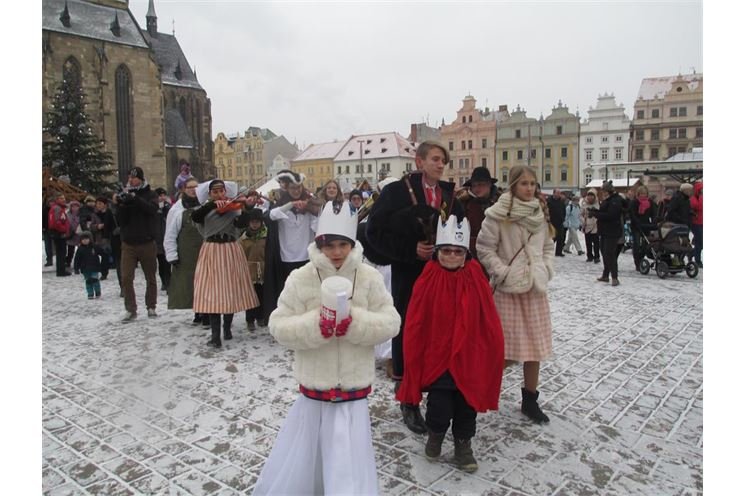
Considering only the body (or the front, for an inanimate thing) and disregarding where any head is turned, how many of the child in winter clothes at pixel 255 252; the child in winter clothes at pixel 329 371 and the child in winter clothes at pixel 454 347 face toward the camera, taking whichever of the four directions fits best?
3

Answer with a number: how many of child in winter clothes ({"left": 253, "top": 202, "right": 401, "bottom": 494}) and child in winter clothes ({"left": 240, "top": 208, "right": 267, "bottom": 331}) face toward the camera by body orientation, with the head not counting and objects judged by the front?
2

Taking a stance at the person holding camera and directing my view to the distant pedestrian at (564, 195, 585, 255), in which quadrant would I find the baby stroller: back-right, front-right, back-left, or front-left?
front-right

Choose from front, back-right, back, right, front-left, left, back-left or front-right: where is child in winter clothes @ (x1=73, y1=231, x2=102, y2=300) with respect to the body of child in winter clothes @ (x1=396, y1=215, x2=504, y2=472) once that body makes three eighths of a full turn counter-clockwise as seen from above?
left

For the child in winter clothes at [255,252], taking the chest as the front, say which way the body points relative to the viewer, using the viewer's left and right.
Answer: facing the viewer

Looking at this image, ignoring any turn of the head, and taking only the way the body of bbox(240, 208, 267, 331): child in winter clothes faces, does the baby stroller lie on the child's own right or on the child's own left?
on the child's own left

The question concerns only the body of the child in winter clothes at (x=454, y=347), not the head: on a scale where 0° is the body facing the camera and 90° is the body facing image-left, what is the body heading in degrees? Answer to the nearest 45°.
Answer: approximately 0°

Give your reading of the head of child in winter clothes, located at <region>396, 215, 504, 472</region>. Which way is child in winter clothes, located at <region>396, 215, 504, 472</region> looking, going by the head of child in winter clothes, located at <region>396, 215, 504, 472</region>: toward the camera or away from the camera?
toward the camera

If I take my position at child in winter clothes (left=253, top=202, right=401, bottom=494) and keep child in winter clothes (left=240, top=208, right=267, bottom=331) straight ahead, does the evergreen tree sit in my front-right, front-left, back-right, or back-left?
front-left

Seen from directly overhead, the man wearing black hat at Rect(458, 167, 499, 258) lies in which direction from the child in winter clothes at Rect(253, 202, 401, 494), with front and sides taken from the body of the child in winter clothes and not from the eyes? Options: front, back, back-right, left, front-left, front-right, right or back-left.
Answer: back-left

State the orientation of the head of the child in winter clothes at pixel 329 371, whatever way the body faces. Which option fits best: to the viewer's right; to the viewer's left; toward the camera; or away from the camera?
toward the camera

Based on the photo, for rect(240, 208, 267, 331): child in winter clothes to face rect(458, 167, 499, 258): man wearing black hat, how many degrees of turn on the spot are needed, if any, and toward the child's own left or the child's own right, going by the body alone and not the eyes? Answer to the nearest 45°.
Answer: approximately 45° to the child's own left

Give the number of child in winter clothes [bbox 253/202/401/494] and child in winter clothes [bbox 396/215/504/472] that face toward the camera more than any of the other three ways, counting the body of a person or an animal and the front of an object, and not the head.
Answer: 2

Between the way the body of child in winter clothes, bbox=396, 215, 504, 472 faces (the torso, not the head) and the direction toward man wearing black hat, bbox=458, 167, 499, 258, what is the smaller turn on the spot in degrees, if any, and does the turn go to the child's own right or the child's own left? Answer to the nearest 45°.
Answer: approximately 180°

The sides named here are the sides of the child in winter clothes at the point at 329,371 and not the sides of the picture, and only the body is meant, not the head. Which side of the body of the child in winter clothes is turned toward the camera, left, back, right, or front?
front

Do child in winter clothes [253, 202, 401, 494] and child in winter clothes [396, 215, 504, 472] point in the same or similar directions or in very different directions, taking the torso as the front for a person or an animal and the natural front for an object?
same or similar directions
